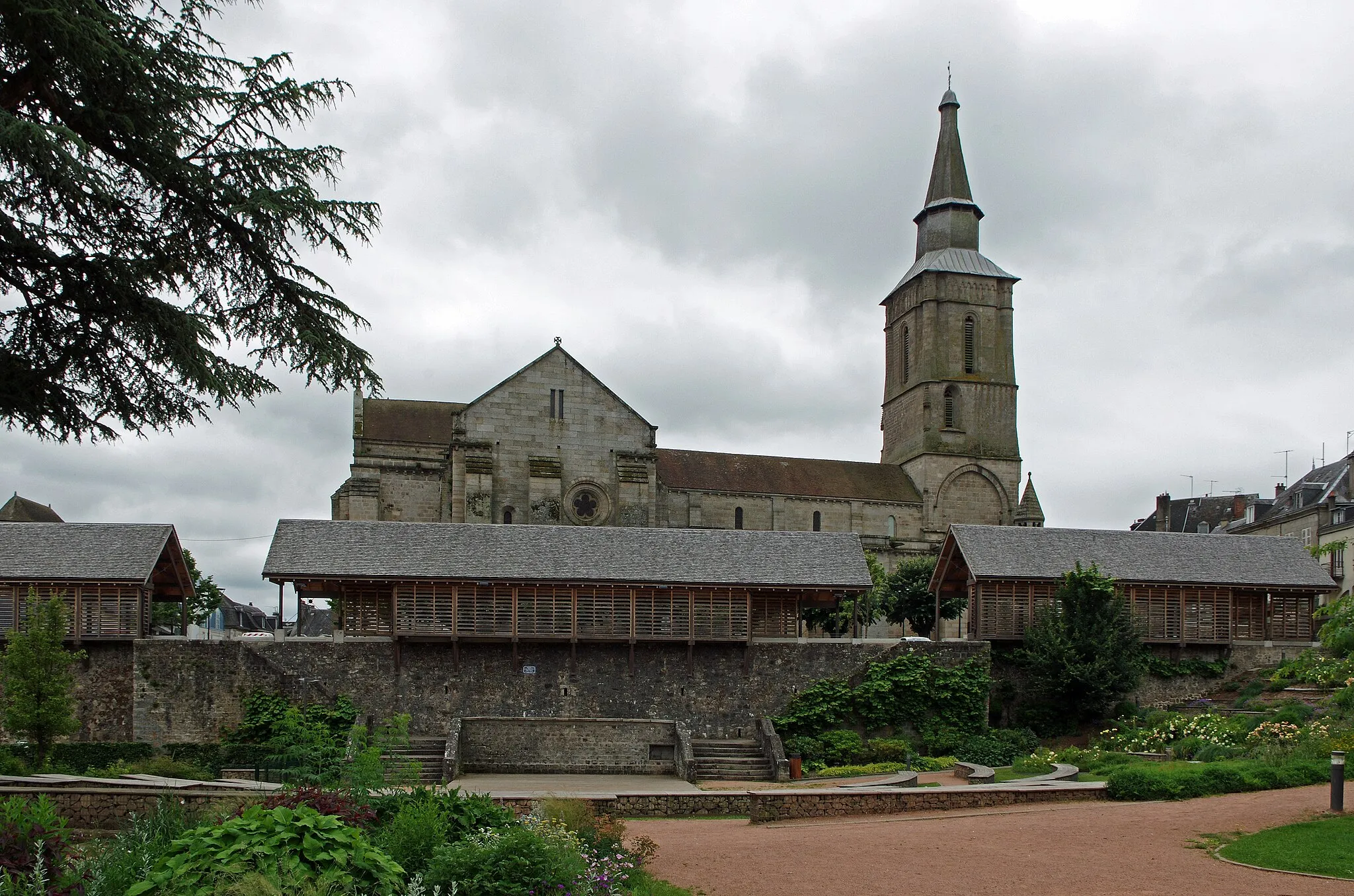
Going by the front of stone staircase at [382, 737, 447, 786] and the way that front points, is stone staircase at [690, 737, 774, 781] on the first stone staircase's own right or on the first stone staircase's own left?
on the first stone staircase's own left

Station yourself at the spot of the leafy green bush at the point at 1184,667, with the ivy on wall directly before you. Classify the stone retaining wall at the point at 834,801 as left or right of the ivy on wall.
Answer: left

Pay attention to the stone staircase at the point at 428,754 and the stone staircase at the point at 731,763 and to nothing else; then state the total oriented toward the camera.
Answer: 2

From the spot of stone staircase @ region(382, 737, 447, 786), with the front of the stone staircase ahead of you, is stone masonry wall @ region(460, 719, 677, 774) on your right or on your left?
on your left

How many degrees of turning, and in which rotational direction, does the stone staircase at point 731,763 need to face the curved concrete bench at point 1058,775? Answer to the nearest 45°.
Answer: approximately 45° to its left

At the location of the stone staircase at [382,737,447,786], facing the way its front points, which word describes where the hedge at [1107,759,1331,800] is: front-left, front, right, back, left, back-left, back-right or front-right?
front-left

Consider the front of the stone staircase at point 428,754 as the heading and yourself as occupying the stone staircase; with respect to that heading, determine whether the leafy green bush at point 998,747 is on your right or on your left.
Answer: on your left

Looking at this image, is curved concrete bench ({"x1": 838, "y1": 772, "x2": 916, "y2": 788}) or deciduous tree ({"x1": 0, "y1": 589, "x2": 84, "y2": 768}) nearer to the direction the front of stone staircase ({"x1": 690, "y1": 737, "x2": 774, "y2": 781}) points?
the curved concrete bench

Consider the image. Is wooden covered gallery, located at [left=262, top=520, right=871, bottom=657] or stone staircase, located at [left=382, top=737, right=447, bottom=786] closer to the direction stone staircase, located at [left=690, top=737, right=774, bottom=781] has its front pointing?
the stone staircase

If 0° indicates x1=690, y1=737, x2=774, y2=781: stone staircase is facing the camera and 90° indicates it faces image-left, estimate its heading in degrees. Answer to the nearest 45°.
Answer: approximately 0°

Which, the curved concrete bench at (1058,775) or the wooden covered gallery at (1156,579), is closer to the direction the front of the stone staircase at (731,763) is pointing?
the curved concrete bench

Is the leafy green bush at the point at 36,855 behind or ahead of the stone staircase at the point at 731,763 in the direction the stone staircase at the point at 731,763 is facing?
ahead
